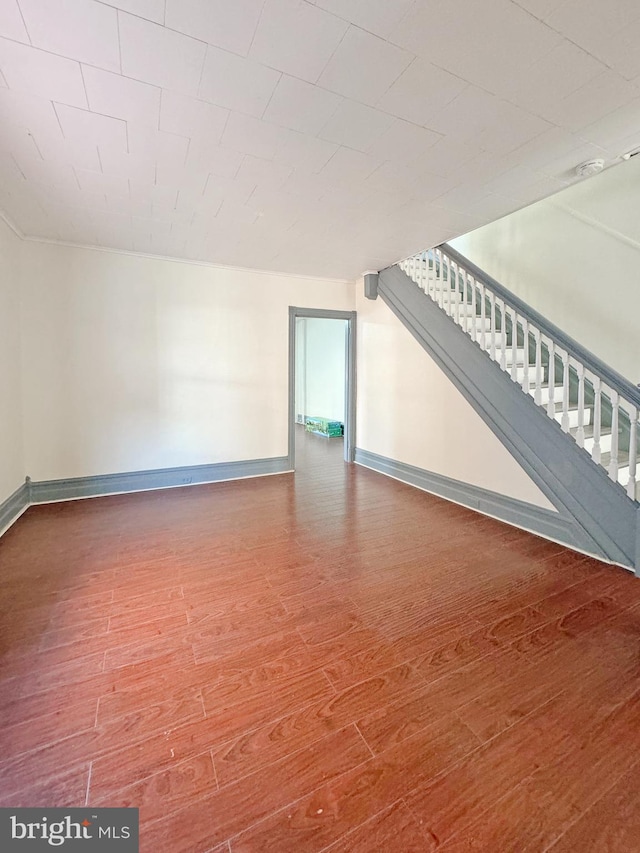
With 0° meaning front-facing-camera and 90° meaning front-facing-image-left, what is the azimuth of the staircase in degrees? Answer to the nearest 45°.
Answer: approximately 315°
